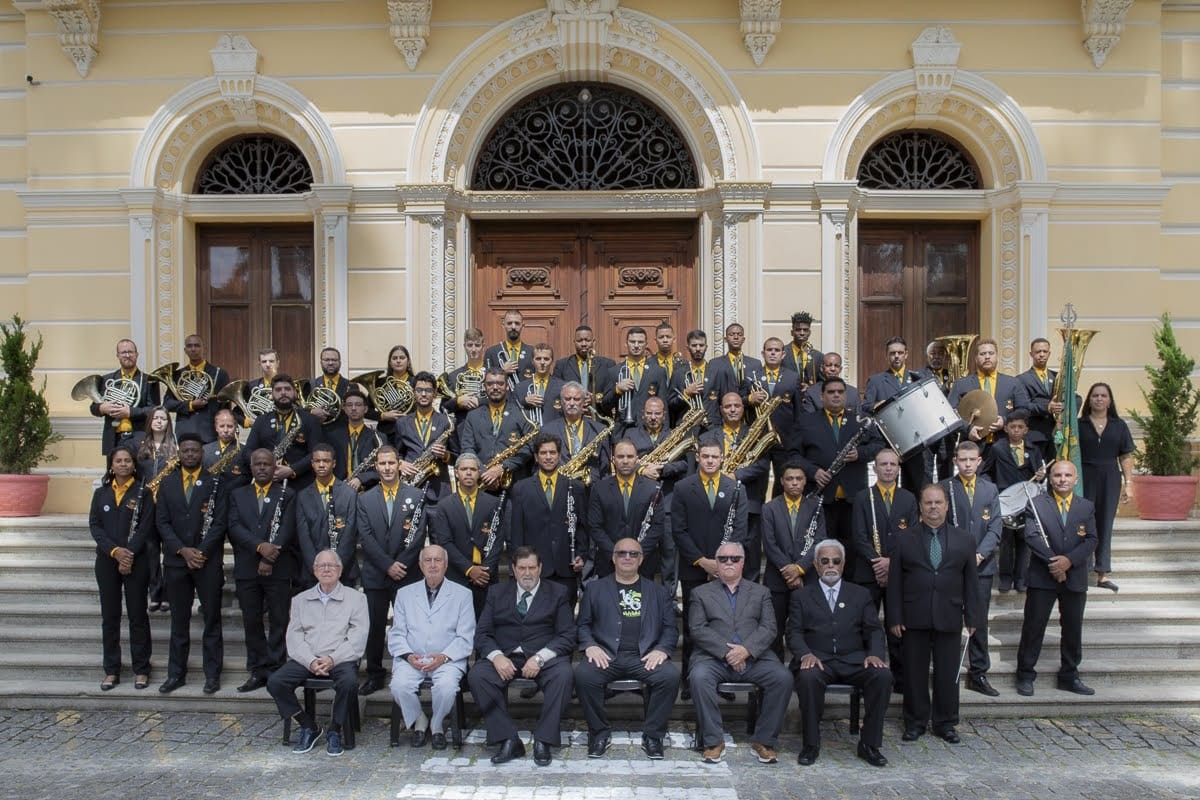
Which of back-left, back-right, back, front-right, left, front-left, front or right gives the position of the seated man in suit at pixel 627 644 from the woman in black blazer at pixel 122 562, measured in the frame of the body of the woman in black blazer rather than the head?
front-left

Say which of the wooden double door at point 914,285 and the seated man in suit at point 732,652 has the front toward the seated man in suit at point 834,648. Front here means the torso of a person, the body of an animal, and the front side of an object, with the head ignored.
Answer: the wooden double door

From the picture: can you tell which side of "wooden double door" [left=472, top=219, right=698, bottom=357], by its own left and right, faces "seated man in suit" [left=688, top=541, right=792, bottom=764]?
front

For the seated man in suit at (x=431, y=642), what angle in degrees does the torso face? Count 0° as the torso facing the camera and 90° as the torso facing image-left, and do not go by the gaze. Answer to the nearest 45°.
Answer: approximately 0°

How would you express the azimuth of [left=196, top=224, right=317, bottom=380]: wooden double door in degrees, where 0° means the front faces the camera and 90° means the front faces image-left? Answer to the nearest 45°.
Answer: approximately 0°

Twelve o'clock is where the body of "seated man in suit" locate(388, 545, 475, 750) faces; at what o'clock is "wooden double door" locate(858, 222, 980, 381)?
The wooden double door is roughly at 8 o'clock from the seated man in suit.

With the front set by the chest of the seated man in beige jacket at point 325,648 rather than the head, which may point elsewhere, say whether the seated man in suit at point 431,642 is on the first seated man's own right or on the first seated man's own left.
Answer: on the first seated man's own left

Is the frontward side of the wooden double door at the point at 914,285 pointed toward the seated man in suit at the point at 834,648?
yes

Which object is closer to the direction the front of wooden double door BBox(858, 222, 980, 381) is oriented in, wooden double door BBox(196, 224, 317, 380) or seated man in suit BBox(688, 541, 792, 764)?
the seated man in suit

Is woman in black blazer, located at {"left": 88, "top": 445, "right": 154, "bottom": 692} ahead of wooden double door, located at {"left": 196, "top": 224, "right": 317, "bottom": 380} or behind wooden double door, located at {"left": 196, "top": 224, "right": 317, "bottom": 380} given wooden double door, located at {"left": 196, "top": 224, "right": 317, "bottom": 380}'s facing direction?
ahead

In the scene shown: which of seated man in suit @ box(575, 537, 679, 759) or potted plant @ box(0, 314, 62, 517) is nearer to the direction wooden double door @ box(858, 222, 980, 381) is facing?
the seated man in suit
